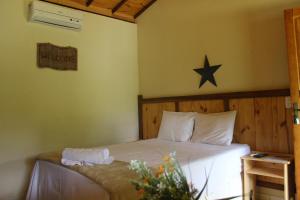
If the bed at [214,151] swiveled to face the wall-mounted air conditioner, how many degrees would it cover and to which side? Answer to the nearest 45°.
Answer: approximately 45° to its right

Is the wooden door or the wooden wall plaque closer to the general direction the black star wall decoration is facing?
the wooden wall plaque

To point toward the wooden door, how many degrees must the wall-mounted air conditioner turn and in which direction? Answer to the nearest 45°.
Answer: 0° — it already faces it

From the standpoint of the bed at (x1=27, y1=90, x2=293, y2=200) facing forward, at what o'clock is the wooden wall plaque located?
The wooden wall plaque is roughly at 2 o'clock from the bed.

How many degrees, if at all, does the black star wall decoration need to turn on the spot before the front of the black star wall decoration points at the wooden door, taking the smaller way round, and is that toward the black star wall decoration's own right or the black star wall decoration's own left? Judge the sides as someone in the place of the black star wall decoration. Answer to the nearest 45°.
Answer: approximately 90° to the black star wall decoration's own left

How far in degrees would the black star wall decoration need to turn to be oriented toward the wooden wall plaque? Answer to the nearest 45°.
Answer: approximately 45° to its right

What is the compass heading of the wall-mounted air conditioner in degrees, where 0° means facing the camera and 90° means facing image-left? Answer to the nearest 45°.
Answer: approximately 315°
